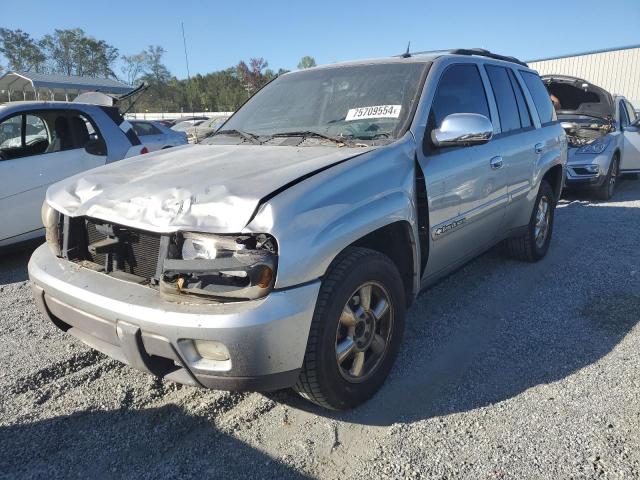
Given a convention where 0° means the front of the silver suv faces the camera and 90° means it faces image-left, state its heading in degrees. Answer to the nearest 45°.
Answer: approximately 45°

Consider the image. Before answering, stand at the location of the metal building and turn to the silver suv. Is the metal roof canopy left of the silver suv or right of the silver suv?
right

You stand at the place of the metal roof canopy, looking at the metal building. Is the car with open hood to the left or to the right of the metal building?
right

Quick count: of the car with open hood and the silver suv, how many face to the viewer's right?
0

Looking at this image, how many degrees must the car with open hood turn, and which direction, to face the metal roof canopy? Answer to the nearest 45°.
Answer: approximately 45° to its right

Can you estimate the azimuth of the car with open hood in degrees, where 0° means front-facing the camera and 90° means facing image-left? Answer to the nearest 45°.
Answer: approximately 45°

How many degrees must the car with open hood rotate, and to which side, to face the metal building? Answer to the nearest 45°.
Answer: approximately 135° to its right

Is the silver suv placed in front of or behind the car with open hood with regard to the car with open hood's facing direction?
in front

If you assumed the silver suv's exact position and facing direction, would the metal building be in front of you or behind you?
behind

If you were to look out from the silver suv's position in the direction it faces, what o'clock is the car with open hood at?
The car with open hood is roughly at 6 o'clock from the silver suv.
